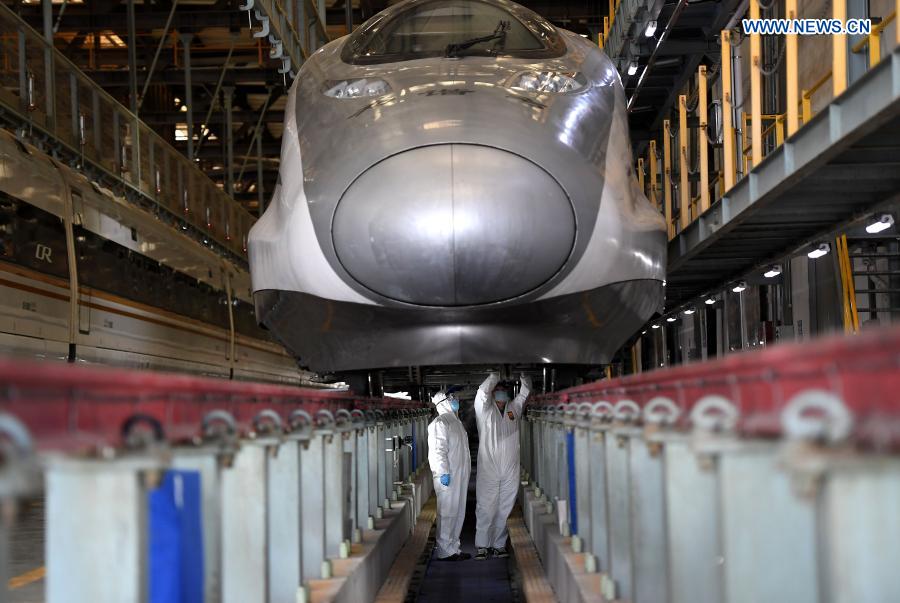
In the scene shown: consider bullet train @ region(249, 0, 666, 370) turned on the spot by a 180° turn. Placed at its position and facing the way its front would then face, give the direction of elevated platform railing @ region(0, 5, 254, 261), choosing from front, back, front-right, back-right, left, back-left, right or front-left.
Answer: front-left

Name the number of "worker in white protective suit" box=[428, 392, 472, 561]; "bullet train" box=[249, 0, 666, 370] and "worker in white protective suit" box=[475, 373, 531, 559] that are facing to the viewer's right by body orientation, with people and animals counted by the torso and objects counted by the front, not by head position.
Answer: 1

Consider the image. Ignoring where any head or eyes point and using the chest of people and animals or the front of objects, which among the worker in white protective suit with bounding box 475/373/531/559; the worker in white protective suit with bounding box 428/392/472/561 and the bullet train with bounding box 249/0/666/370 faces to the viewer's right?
the worker in white protective suit with bounding box 428/392/472/561

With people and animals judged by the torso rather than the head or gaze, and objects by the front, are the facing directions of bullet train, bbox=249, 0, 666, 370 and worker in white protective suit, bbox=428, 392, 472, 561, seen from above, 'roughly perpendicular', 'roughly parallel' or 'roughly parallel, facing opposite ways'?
roughly perpendicular

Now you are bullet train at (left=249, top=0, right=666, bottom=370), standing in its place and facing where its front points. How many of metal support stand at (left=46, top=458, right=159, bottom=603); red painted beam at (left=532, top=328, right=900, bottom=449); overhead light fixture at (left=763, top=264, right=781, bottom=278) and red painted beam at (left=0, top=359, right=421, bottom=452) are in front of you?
3

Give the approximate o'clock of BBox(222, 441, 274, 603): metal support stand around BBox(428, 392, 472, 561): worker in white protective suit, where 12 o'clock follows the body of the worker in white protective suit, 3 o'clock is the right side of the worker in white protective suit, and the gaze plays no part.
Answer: The metal support stand is roughly at 3 o'clock from the worker in white protective suit.

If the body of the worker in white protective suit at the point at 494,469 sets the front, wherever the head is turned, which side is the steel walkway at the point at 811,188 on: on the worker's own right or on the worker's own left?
on the worker's own left

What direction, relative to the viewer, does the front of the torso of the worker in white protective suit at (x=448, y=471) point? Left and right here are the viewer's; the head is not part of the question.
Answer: facing to the right of the viewer

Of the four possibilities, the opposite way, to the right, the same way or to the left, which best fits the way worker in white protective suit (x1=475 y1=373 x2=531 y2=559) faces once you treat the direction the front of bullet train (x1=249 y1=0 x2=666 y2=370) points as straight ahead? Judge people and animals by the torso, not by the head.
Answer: the same way

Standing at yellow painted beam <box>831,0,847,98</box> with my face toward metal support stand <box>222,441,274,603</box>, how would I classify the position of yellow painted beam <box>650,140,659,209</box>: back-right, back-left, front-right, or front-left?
back-right

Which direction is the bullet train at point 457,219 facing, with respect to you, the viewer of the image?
facing the viewer

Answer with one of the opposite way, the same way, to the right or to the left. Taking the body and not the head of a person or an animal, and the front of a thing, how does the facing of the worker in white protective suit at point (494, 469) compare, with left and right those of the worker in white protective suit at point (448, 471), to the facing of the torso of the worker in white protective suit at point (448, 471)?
to the right
